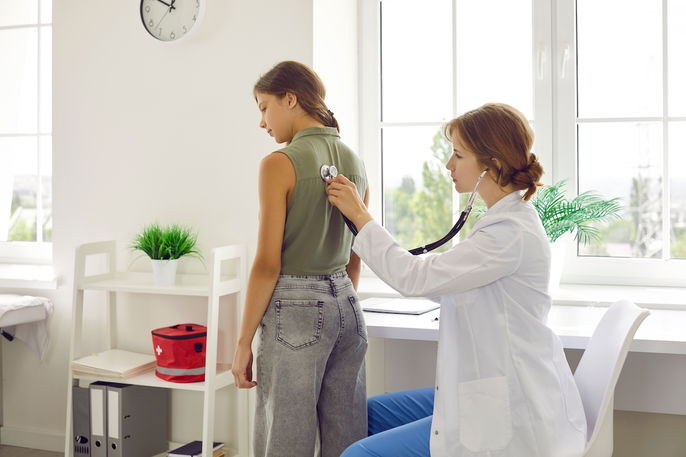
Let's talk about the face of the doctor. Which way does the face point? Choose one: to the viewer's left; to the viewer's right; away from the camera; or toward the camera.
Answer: to the viewer's left

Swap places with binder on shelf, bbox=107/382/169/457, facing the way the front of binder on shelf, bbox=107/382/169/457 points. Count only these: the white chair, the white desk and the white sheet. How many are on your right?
1

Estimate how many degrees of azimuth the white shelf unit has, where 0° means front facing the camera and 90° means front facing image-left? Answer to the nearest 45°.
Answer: approximately 45°

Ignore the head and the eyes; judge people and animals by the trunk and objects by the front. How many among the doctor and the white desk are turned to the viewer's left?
1

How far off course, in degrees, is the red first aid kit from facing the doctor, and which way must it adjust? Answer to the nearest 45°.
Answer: approximately 90° to its left

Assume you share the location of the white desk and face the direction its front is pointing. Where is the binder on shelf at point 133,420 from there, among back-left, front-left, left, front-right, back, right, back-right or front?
right

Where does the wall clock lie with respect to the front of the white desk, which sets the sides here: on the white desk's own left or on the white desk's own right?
on the white desk's own right

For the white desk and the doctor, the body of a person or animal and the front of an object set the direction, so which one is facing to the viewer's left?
the doctor

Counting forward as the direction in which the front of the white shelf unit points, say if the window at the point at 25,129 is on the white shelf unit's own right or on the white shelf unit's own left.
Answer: on the white shelf unit's own right

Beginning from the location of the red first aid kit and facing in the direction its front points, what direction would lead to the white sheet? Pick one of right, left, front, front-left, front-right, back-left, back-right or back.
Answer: right

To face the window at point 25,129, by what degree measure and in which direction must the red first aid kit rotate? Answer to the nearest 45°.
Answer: approximately 90° to its right

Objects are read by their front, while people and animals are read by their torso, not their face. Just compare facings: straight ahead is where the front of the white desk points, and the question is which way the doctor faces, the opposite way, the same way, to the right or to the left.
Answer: to the right

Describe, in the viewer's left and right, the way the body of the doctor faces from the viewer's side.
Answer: facing to the left of the viewer
